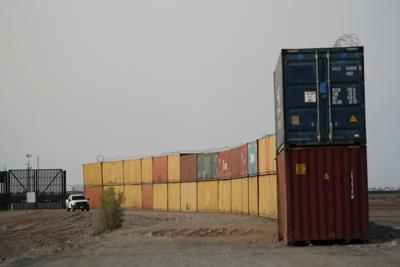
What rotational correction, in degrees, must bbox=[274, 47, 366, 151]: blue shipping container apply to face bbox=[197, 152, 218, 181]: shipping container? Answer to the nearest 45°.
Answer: approximately 180°

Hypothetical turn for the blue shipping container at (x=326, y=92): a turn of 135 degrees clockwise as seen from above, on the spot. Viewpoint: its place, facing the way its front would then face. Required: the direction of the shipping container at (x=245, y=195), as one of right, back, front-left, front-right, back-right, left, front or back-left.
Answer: front-right

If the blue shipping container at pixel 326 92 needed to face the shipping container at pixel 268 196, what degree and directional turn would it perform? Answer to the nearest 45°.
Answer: approximately 180°

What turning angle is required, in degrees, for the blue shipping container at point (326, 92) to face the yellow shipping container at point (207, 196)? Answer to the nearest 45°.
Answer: approximately 180°

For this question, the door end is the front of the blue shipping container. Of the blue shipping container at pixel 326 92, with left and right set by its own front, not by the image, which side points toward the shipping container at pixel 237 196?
back

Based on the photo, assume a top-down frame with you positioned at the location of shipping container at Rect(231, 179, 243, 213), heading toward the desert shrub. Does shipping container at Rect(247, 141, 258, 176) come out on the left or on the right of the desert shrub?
left

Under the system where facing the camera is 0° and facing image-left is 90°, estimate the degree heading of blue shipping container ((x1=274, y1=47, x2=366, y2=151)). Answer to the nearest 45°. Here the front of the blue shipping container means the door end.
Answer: approximately 0°

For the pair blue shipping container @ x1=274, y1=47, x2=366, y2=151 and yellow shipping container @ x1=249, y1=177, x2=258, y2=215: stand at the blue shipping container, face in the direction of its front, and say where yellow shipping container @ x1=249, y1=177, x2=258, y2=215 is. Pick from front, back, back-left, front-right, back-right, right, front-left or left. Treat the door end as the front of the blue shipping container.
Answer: back
